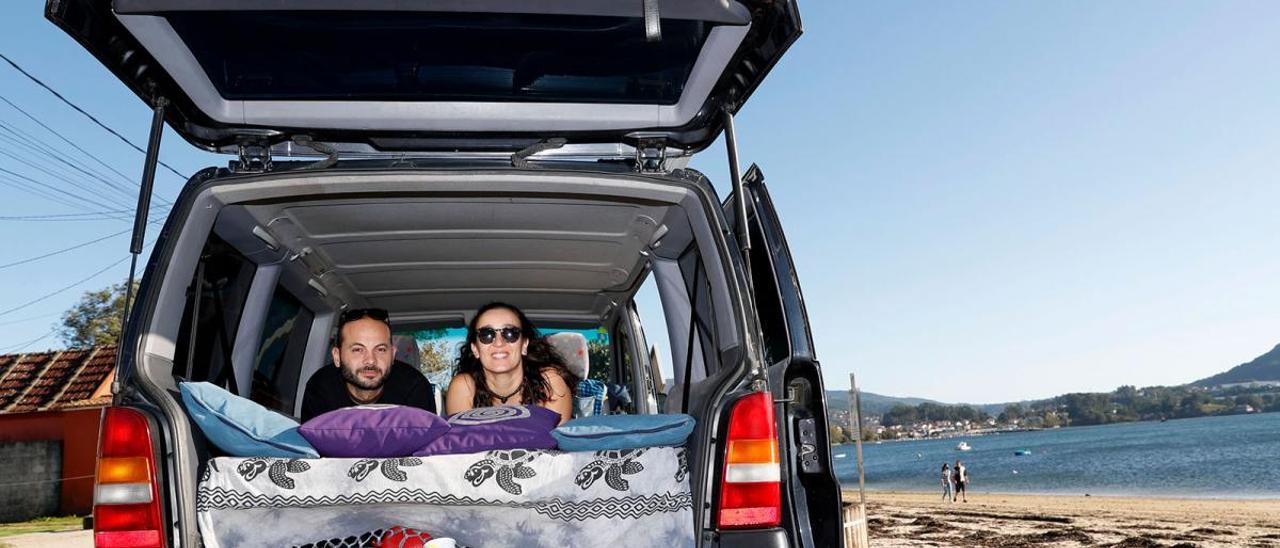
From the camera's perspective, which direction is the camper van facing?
away from the camera

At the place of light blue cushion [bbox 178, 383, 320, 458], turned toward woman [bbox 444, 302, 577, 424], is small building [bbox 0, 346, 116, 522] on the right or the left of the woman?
left
